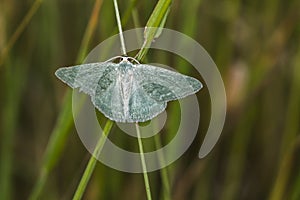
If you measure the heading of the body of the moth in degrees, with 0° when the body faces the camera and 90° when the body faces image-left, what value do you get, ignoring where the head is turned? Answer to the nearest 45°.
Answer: approximately 180°
